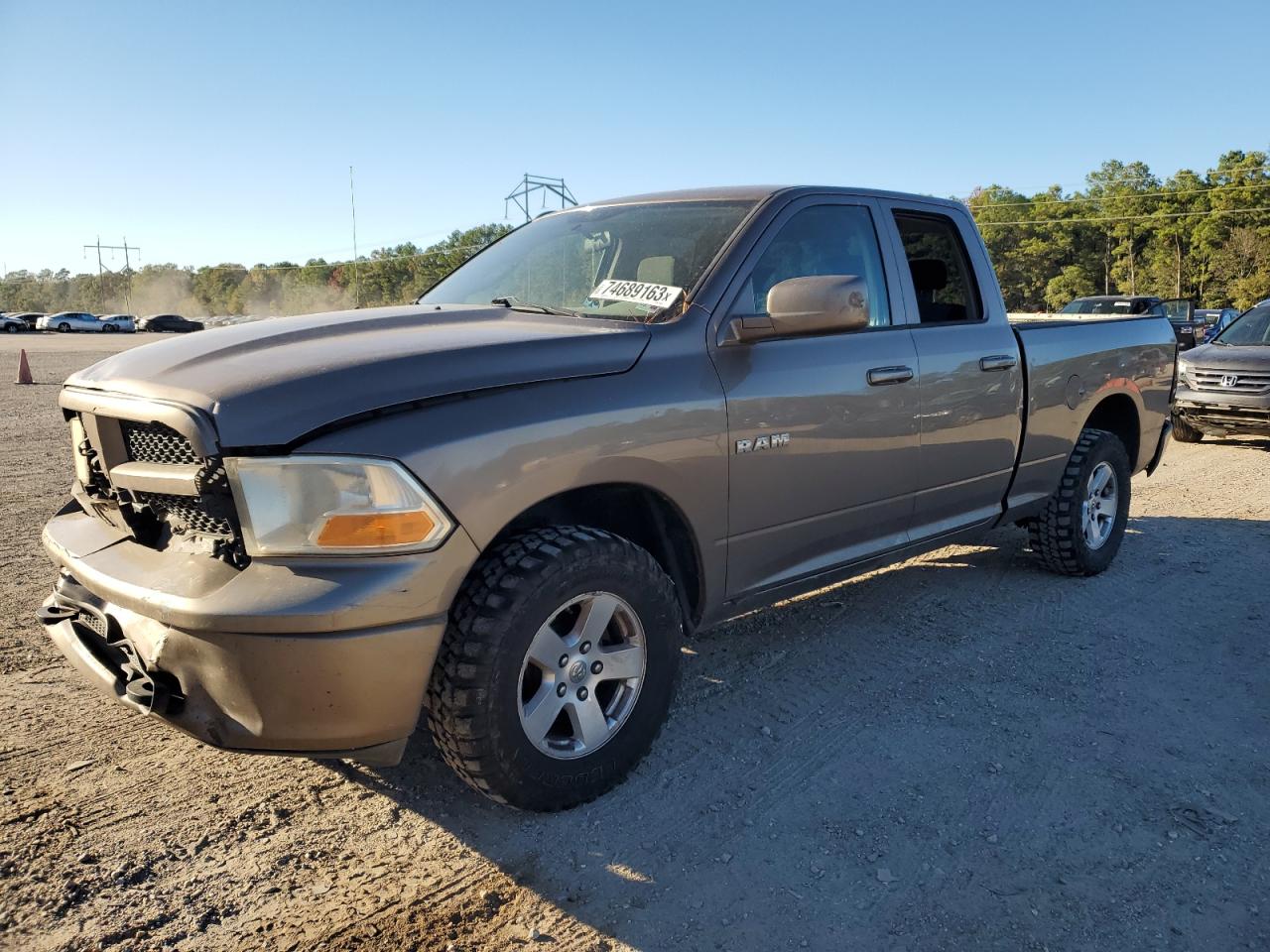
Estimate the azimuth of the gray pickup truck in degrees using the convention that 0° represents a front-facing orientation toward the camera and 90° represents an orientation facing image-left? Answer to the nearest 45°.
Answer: approximately 45°

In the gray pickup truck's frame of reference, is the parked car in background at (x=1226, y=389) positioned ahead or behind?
behind

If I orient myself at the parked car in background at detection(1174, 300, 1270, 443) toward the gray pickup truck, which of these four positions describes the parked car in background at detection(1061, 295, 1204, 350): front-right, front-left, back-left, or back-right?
back-right

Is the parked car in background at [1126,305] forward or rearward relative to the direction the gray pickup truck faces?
rearward

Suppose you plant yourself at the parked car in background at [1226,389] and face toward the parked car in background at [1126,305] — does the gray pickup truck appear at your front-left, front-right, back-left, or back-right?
back-left
